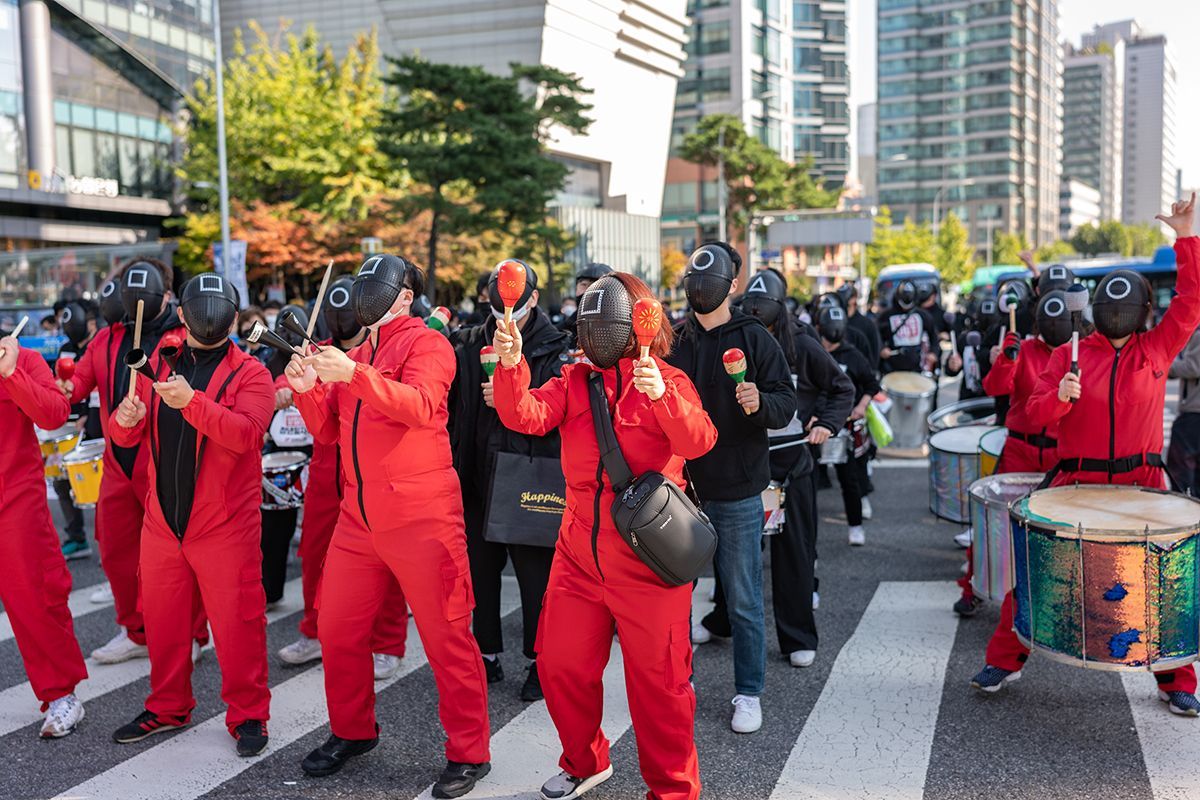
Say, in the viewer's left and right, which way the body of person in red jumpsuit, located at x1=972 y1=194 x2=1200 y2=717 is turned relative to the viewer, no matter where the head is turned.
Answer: facing the viewer

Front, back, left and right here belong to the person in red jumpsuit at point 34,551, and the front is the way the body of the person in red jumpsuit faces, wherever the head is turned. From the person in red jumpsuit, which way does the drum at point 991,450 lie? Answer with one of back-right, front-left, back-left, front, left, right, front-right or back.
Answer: back-left

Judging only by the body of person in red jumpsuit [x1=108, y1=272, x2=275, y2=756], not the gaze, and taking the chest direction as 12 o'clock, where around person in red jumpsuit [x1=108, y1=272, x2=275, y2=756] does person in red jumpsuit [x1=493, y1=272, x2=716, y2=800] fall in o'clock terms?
person in red jumpsuit [x1=493, y1=272, x2=716, y2=800] is roughly at 9 o'clock from person in red jumpsuit [x1=108, y1=272, x2=275, y2=756].

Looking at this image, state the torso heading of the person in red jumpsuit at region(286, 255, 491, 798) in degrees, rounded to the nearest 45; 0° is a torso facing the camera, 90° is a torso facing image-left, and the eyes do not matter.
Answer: approximately 45°

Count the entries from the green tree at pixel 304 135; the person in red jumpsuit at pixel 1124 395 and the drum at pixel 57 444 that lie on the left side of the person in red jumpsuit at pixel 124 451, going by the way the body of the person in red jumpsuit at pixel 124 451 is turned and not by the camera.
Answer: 1

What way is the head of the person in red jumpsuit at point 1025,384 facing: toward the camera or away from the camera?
toward the camera

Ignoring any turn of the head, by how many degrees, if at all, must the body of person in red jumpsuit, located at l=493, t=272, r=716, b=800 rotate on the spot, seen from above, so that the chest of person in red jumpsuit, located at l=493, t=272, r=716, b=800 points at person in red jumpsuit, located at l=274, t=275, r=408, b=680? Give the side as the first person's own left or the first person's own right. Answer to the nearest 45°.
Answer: approximately 90° to the first person's own right

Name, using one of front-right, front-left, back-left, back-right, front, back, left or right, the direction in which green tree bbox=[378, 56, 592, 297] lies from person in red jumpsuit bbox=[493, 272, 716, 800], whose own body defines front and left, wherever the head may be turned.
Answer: back-right

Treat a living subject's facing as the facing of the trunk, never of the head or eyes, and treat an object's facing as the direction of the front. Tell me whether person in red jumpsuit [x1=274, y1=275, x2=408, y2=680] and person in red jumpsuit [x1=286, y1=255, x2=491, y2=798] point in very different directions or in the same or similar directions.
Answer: same or similar directions

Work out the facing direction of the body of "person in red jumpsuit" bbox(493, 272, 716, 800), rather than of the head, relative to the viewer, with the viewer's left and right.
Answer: facing the viewer and to the left of the viewer

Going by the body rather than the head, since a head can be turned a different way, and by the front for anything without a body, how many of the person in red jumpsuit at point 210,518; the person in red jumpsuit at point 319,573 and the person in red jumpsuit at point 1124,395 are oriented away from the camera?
0
